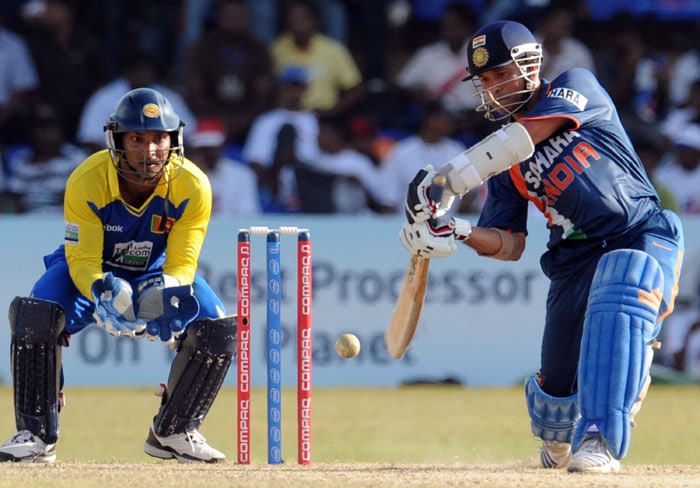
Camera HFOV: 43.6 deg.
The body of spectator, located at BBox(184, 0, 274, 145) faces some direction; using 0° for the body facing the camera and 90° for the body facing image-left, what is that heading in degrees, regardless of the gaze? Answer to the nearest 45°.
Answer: approximately 0°

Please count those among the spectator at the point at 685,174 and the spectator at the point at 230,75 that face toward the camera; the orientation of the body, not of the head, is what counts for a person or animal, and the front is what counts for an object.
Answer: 2

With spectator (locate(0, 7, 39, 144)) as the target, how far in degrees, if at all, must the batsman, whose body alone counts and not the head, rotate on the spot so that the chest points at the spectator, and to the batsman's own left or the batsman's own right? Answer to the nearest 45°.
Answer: approximately 90° to the batsman's own right

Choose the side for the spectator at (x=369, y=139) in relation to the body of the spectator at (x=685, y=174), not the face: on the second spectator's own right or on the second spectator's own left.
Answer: on the second spectator's own right

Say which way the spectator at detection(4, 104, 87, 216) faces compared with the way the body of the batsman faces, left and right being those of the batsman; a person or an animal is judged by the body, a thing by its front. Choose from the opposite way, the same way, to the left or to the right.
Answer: to the left

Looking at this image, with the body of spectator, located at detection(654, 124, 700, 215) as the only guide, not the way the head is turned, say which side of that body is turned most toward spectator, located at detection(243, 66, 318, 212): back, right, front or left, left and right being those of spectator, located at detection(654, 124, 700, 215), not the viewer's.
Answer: right
